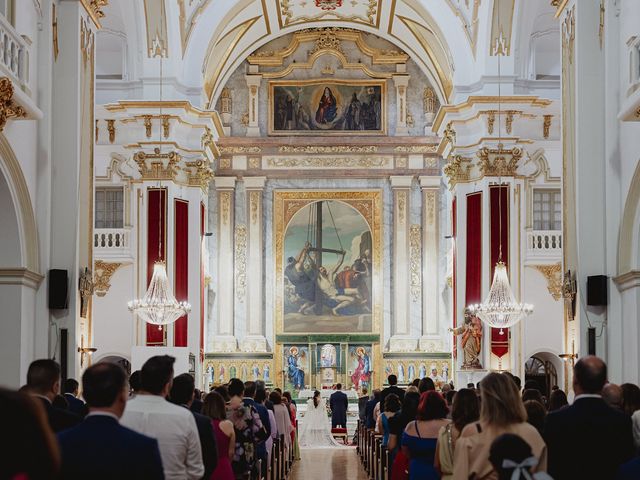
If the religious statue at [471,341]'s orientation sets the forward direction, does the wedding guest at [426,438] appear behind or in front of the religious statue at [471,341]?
in front

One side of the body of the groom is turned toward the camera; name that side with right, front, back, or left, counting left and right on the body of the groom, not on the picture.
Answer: back

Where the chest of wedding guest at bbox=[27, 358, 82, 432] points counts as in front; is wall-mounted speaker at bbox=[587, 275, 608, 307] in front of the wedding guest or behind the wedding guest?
in front

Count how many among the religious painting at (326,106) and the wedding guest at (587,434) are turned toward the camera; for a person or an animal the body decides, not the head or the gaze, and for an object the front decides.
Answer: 1

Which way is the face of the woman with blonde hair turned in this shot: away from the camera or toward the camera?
away from the camera

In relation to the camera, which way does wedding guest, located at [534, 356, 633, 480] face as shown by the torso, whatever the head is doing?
away from the camera

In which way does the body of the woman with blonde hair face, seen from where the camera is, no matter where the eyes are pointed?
away from the camera

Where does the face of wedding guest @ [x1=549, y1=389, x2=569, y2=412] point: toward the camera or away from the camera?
away from the camera

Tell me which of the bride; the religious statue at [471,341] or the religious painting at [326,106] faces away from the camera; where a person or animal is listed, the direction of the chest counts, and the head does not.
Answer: the bride

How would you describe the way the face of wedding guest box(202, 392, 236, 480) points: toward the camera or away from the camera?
away from the camera

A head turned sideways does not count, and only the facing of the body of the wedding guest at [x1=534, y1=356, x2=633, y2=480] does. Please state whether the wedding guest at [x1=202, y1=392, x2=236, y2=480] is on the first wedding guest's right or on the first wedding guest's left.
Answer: on the first wedding guest's left

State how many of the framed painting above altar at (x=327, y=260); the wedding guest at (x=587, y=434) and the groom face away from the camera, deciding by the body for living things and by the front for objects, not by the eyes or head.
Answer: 2

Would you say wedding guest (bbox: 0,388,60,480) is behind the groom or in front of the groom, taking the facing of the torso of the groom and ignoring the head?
behind

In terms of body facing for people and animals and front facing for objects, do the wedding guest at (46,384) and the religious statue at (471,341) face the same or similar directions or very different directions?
very different directions

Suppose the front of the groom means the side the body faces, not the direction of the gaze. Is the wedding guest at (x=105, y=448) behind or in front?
behind

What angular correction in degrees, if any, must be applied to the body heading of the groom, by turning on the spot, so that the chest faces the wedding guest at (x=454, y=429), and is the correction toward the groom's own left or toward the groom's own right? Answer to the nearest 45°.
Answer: approximately 180°

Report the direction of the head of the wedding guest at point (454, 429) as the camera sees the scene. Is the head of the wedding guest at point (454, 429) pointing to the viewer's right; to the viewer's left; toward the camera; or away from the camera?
away from the camera
